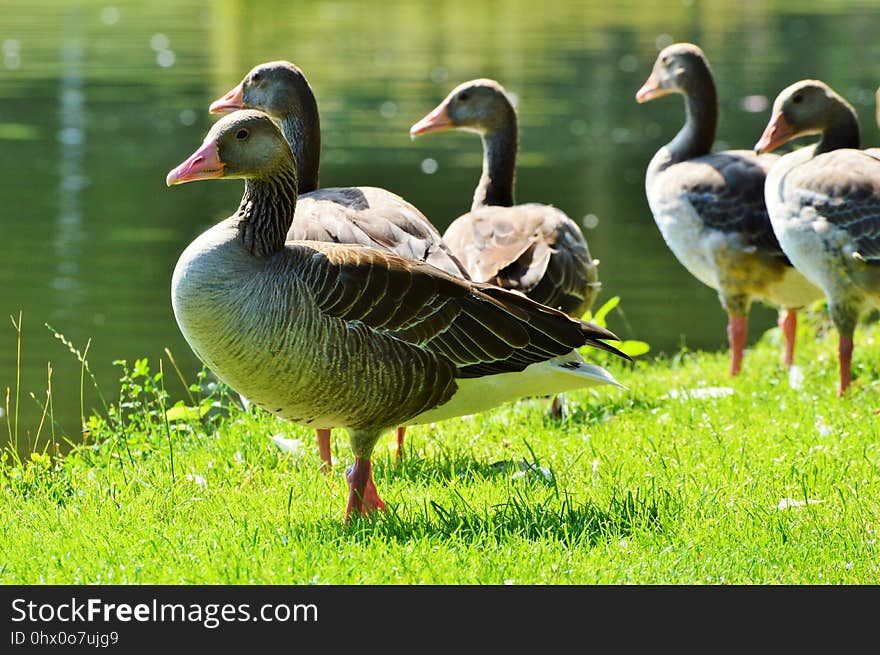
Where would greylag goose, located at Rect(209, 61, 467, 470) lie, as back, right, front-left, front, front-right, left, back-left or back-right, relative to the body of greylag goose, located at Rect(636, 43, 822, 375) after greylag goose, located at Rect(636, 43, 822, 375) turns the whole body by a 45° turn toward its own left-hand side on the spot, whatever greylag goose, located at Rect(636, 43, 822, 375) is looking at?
front

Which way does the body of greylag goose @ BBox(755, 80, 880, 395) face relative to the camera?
to the viewer's left

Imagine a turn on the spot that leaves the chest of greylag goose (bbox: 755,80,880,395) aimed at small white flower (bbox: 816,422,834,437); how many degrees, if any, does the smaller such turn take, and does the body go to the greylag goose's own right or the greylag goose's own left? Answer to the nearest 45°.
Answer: approximately 90° to the greylag goose's own left

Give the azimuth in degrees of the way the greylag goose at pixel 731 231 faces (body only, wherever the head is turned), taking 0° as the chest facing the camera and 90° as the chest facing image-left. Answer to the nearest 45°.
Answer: approximately 90°

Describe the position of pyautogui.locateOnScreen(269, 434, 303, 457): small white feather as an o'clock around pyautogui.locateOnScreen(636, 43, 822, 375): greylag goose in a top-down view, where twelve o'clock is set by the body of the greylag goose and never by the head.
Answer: The small white feather is roughly at 10 o'clock from the greylag goose.

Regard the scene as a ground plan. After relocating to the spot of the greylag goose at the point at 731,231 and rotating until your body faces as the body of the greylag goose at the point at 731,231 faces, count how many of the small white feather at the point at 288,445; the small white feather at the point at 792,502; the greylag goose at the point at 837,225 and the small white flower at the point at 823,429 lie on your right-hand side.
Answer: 0

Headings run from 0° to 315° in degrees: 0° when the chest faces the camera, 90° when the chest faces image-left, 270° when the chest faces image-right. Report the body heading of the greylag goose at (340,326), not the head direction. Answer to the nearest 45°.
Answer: approximately 90°

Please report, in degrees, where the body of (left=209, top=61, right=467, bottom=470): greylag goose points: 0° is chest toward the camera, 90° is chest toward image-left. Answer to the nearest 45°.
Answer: approximately 90°

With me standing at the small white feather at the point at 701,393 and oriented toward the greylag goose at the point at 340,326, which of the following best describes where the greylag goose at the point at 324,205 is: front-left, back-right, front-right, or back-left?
front-right

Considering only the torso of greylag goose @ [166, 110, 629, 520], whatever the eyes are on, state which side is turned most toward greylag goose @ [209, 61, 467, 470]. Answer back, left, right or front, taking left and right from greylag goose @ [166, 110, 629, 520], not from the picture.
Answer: right

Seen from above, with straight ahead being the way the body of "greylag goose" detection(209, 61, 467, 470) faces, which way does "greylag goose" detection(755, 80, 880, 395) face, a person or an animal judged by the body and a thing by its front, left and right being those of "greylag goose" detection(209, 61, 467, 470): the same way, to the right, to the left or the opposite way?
the same way

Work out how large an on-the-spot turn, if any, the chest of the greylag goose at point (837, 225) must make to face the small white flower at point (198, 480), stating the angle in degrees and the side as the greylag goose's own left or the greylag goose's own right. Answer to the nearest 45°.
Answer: approximately 45° to the greylag goose's own left

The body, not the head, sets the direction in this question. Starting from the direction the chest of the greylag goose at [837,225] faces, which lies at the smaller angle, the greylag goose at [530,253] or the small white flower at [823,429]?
the greylag goose

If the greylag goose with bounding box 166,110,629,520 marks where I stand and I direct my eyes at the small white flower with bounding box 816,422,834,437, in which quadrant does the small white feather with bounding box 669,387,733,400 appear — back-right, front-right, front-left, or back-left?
front-left

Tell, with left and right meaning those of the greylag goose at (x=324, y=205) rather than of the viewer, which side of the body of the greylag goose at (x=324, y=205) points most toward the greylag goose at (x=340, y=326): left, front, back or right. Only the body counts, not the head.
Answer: left

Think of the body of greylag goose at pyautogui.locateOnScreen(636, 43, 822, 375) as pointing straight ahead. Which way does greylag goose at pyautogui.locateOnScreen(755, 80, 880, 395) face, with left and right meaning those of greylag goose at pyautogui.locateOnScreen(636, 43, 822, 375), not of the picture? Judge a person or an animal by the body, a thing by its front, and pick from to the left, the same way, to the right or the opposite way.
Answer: the same way
